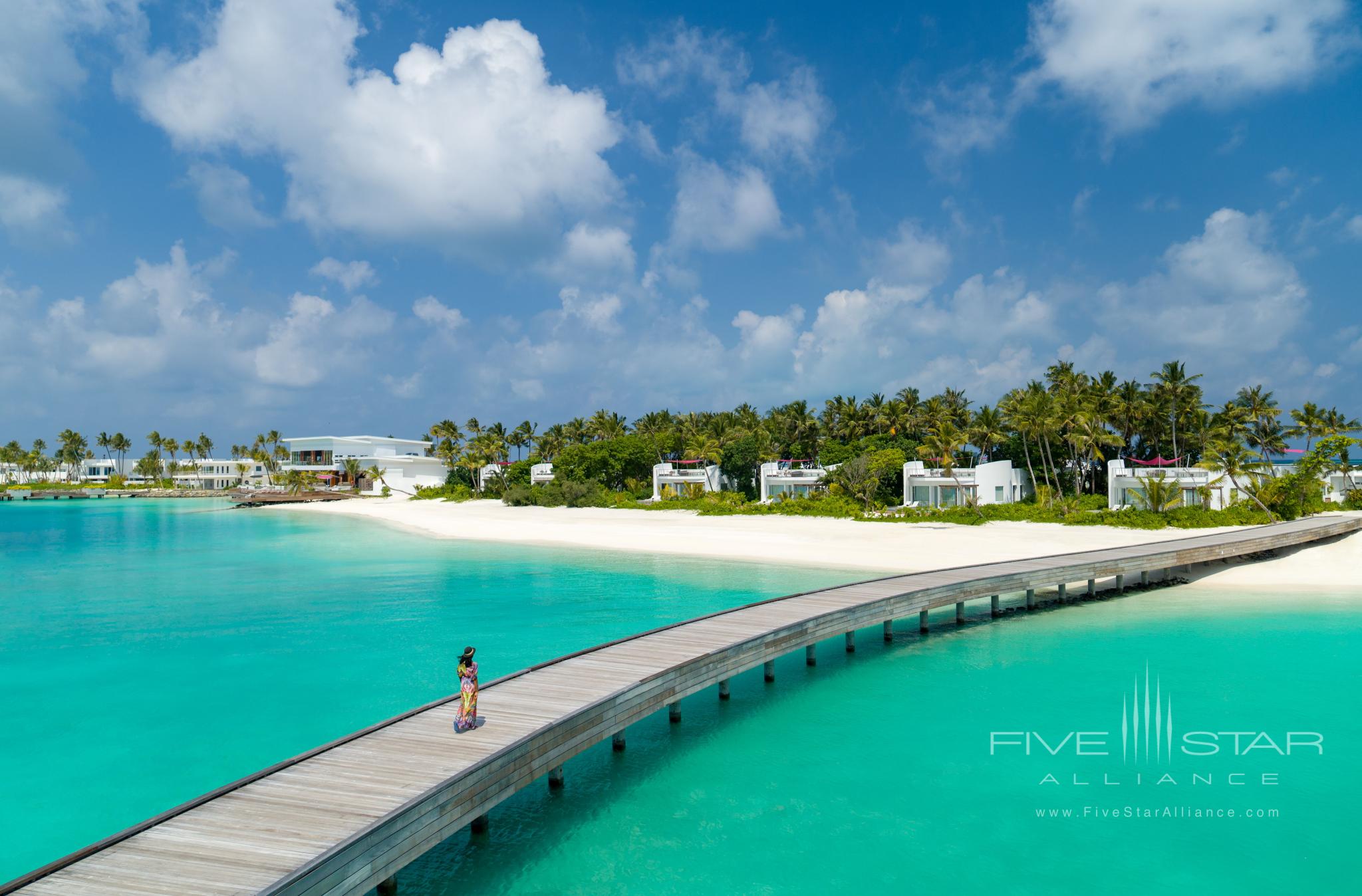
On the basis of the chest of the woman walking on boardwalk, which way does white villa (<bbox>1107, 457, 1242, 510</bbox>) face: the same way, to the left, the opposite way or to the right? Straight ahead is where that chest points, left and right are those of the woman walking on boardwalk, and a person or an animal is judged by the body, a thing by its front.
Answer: the opposite way

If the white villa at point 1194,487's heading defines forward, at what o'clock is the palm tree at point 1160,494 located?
The palm tree is roughly at 1 o'clock from the white villa.

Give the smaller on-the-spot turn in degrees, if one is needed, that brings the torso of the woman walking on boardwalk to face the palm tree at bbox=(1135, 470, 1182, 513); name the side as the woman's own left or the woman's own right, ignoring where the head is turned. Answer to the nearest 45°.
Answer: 0° — they already face it

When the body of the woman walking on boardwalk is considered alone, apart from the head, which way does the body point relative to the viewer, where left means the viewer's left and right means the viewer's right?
facing away from the viewer and to the right of the viewer

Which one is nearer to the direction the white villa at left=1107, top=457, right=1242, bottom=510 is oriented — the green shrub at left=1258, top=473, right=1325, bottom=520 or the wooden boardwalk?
the wooden boardwalk

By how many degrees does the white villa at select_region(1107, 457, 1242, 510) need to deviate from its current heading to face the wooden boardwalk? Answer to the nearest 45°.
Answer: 0° — it already faces it

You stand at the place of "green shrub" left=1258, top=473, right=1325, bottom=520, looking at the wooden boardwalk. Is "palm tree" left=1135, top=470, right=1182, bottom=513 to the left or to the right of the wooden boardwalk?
right

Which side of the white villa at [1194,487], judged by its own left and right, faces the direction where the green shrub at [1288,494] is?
left

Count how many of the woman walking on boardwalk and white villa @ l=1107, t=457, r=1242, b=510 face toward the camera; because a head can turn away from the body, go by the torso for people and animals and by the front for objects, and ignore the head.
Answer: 1

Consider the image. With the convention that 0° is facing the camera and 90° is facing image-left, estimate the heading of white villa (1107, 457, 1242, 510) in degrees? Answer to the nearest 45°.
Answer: approximately 0°

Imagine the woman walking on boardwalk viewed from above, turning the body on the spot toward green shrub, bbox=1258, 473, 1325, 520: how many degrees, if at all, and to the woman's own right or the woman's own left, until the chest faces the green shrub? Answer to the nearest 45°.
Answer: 0° — they already face it
